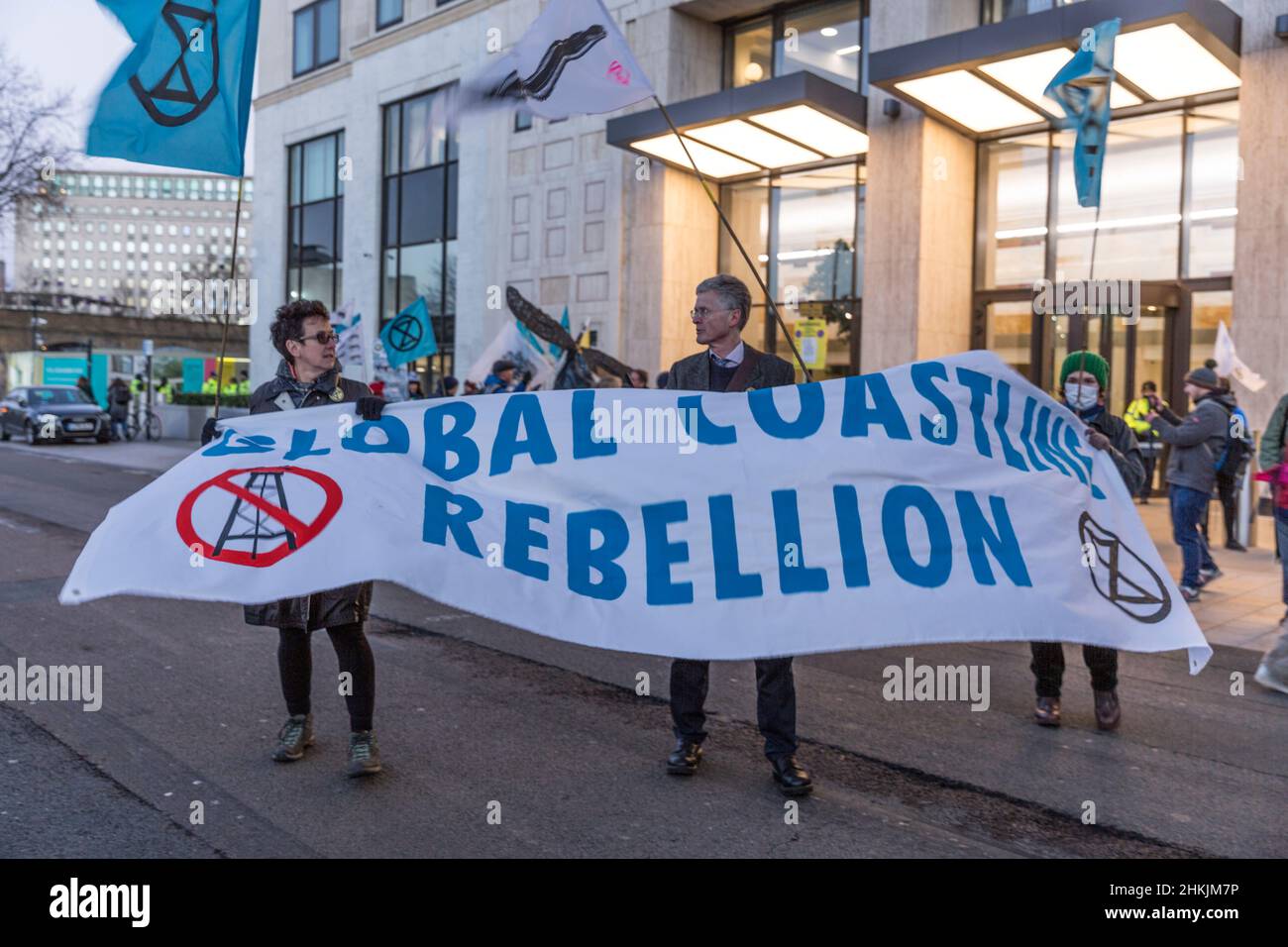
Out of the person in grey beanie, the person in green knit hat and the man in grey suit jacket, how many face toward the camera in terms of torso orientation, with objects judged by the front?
2

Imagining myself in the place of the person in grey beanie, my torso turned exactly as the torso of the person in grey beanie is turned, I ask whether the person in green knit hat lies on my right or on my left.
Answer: on my left

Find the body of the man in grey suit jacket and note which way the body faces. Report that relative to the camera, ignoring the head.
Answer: toward the camera

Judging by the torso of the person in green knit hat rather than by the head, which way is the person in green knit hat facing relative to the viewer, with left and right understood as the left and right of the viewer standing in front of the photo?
facing the viewer

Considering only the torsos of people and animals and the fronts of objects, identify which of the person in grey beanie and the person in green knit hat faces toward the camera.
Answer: the person in green knit hat

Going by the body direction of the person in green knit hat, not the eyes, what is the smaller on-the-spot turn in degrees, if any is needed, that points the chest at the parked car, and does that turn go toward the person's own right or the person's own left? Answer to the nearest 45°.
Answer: approximately 135° to the person's own right

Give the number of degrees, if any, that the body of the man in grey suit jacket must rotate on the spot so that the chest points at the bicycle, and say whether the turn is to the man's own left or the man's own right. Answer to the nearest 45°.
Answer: approximately 135° to the man's own right

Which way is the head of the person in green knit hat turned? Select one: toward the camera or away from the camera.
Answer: toward the camera

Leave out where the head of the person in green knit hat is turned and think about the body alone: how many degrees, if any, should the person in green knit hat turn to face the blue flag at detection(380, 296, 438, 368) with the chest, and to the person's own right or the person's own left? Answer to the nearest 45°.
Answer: approximately 135° to the person's own right

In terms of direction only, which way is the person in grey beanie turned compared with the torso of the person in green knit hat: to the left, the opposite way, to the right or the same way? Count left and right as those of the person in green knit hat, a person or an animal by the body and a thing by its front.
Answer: to the right

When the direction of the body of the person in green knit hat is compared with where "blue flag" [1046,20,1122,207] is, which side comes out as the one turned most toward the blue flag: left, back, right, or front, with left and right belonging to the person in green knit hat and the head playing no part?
back

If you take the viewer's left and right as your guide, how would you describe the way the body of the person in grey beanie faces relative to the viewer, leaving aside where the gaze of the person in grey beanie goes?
facing to the left of the viewer
